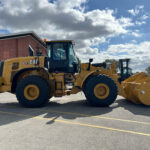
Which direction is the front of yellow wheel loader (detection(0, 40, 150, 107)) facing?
to the viewer's right

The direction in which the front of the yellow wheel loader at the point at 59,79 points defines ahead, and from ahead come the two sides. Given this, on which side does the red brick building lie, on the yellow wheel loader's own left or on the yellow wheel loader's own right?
on the yellow wheel loader's own left
